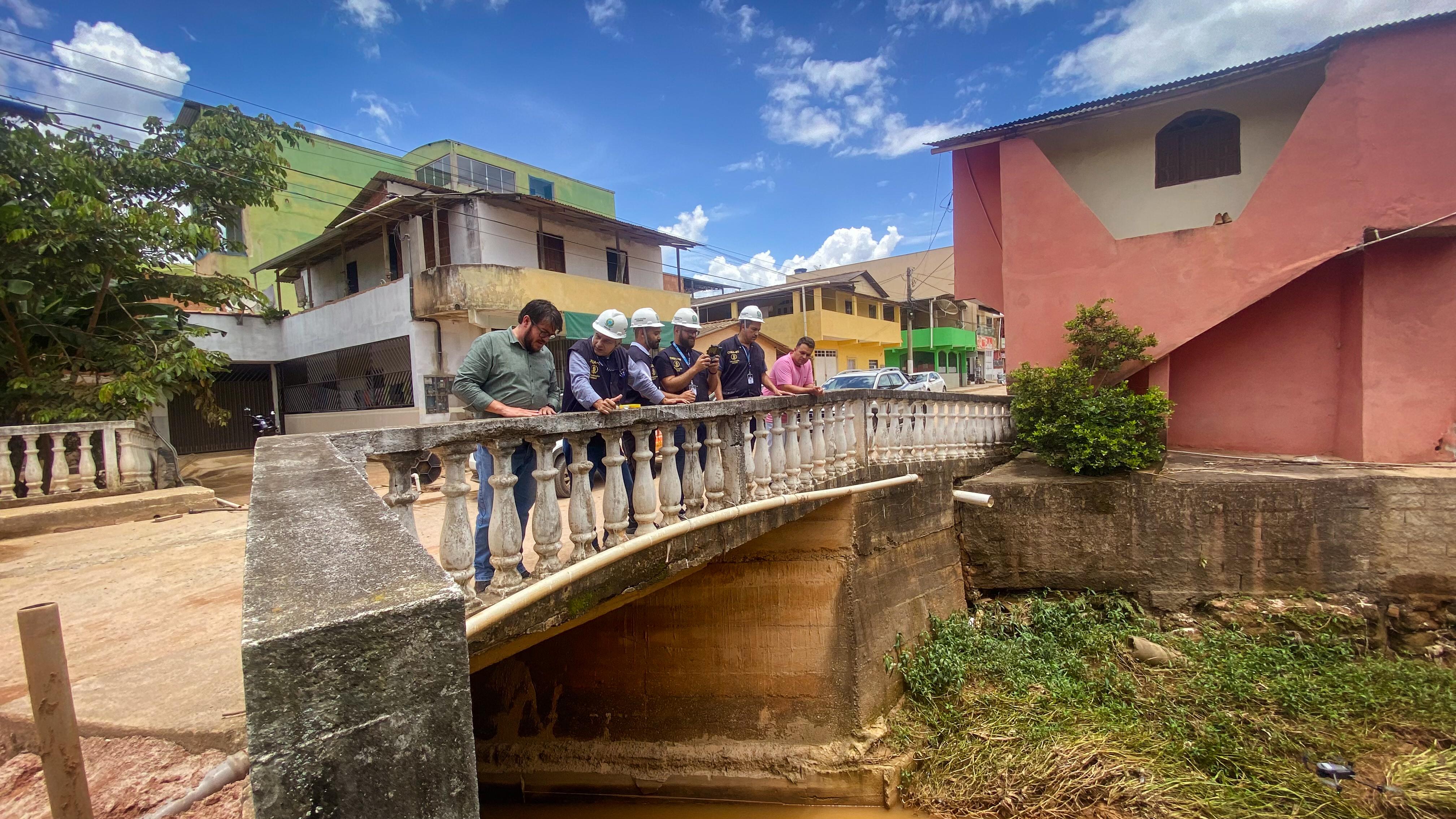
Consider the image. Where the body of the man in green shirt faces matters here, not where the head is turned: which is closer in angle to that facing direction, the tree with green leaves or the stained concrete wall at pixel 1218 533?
the stained concrete wall

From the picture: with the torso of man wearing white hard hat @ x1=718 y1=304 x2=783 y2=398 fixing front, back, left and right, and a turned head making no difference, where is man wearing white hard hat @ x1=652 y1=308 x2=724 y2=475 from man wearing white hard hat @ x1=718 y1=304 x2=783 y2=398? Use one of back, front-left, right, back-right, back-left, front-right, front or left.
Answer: right

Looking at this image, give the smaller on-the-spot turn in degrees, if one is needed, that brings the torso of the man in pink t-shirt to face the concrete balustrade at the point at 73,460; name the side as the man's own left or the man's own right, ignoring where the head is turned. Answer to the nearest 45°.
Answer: approximately 135° to the man's own right

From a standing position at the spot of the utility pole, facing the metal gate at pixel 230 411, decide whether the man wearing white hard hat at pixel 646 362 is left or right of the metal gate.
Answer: left

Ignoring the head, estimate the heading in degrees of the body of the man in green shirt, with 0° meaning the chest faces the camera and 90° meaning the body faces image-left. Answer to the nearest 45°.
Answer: approximately 315°

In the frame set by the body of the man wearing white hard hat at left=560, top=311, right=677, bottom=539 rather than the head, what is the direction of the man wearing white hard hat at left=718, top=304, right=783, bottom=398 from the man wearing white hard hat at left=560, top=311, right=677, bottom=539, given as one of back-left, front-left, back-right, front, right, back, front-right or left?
left

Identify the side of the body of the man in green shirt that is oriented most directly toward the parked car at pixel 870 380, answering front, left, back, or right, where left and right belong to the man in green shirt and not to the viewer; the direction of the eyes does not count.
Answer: left

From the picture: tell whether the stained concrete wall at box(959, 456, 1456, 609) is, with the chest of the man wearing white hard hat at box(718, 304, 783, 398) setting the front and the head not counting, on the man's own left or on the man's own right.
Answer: on the man's own left

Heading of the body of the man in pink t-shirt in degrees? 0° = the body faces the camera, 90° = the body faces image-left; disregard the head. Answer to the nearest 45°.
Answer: approximately 315°

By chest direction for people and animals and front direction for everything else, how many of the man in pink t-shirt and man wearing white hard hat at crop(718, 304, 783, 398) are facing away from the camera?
0

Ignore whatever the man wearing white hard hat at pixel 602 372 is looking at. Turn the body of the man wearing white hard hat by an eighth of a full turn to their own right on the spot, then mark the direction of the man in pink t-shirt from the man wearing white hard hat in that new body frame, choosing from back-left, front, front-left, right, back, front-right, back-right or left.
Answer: back-left

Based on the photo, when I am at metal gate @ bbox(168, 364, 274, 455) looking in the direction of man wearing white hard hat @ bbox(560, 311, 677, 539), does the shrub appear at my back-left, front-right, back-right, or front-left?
front-left

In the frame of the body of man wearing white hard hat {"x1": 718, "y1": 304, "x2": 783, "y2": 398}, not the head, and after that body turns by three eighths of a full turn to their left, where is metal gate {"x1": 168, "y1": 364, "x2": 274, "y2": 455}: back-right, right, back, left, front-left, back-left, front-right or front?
front-left

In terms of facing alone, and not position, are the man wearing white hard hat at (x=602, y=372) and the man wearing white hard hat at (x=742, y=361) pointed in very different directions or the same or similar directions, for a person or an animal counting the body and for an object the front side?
same or similar directions

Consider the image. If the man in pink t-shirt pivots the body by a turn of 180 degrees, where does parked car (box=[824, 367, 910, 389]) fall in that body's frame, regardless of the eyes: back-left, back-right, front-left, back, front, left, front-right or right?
front-right

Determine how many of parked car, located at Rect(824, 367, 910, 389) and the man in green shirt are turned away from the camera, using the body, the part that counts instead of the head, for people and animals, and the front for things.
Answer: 0

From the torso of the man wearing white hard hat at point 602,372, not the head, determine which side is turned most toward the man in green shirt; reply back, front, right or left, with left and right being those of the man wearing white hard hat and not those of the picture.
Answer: right
